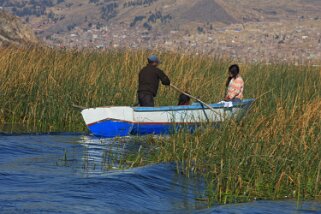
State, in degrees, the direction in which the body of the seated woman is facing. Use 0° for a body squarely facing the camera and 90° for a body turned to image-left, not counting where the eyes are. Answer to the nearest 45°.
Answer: approximately 90°

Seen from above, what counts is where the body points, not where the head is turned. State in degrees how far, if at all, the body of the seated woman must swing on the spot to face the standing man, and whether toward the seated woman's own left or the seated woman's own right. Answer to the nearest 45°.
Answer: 0° — they already face them

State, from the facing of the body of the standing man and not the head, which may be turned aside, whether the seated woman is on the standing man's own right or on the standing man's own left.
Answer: on the standing man's own right

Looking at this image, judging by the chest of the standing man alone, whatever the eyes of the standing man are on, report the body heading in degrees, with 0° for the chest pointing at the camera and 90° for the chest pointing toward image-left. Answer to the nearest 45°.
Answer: approximately 225°

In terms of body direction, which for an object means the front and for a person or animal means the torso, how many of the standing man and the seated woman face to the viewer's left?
1

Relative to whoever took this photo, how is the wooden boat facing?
facing away from the viewer and to the right of the viewer
